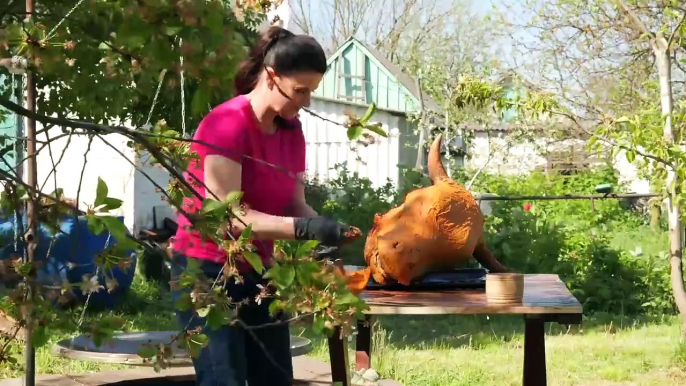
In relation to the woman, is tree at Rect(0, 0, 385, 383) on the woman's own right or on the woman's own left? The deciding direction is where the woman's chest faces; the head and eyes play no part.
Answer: on the woman's own right

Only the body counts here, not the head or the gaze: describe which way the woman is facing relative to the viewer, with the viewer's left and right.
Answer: facing the viewer and to the right of the viewer
